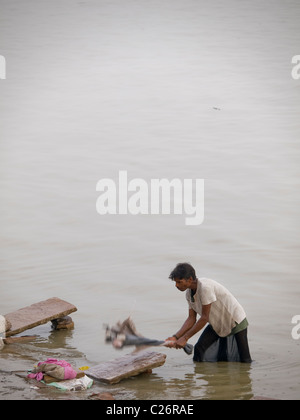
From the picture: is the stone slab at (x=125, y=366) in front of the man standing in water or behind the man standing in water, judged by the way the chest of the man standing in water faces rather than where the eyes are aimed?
in front

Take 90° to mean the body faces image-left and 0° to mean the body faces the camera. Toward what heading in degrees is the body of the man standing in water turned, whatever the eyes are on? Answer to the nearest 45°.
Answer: approximately 90°

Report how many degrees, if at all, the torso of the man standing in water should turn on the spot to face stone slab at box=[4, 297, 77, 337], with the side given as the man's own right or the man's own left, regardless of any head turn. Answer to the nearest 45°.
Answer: approximately 45° to the man's own right

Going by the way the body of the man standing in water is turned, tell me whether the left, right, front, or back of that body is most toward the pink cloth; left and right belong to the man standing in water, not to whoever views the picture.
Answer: front

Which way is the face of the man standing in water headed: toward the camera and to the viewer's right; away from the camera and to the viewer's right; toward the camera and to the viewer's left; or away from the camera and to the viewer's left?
toward the camera and to the viewer's left
